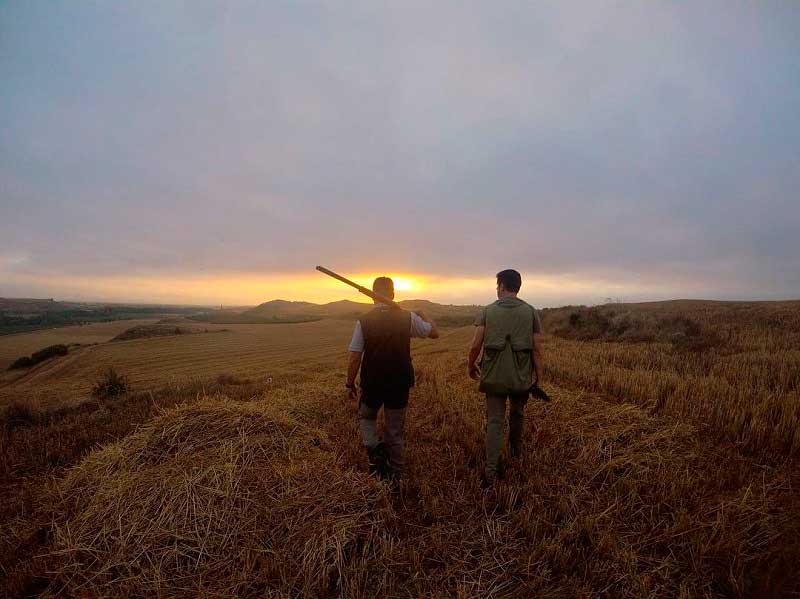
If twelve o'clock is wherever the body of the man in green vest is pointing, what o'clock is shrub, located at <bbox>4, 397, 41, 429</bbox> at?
The shrub is roughly at 9 o'clock from the man in green vest.

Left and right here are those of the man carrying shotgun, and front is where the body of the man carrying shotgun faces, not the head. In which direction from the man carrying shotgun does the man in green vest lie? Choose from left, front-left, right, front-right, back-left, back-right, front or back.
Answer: right

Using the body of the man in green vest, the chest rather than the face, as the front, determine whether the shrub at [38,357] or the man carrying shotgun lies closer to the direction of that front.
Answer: the shrub

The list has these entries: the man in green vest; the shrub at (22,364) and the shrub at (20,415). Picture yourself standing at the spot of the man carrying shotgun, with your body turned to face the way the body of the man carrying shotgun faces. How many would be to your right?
1

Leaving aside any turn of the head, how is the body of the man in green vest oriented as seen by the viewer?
away from the camera

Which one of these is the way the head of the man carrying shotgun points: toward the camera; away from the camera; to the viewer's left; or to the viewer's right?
away from the camera

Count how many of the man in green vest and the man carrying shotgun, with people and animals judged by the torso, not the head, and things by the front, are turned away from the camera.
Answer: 2

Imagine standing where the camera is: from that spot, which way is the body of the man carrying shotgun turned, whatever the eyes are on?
away from the camera

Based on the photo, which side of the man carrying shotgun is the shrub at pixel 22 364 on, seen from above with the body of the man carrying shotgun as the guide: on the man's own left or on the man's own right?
on the man's own left
